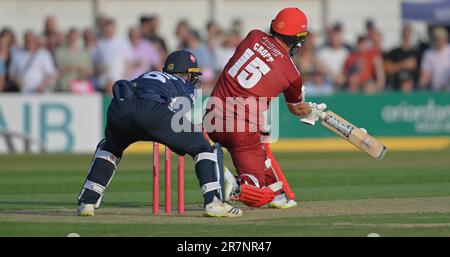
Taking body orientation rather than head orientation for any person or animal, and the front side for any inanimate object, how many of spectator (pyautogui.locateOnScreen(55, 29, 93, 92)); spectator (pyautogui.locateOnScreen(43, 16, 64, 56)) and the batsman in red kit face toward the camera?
2

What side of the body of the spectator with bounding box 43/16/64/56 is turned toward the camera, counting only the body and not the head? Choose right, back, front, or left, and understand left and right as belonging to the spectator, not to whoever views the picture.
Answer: front

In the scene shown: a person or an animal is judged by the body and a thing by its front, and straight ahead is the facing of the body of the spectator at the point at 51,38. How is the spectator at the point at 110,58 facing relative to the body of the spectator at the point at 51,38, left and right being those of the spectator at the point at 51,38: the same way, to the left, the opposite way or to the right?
the same way

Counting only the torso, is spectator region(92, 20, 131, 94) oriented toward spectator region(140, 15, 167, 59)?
no

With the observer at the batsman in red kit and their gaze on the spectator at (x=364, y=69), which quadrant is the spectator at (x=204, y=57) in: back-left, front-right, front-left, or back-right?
front-left

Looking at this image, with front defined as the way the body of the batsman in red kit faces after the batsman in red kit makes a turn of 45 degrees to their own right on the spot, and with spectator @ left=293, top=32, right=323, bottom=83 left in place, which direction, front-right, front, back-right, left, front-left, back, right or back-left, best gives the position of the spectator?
left

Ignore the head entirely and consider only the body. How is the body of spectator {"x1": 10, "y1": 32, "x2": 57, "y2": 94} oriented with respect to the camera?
toward the camera

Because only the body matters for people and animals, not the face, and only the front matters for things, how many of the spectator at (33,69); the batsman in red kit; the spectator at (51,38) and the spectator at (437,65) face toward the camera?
3

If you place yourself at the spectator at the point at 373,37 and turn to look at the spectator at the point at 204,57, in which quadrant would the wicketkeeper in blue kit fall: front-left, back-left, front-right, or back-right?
front-left

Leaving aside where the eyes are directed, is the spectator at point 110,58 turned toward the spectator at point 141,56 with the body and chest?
no

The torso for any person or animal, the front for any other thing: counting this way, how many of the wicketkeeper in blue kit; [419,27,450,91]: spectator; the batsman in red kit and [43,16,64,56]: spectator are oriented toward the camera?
2

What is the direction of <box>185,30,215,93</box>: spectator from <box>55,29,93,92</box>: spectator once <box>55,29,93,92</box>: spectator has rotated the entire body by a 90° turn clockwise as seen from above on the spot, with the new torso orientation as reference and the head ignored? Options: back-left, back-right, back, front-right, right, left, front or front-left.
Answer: back

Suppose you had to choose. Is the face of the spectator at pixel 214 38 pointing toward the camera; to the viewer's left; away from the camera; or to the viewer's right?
toward the camera

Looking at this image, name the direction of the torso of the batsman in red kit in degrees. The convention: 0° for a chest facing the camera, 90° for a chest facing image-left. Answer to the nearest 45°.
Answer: approximately 225°

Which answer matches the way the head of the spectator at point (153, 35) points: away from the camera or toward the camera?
toward the camera

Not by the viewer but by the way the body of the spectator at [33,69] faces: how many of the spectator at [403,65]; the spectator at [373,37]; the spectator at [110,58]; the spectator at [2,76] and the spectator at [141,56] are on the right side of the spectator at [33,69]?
1

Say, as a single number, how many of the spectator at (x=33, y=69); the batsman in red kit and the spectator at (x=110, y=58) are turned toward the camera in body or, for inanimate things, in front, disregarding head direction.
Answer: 2
